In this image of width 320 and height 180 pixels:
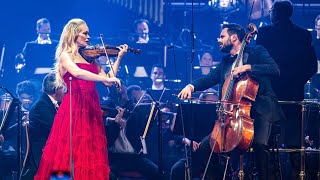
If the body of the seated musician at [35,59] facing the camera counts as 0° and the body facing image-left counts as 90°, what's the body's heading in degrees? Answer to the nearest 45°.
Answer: approximately 0°

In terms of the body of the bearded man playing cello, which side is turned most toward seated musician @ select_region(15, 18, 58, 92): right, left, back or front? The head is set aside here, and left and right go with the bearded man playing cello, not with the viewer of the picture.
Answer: right

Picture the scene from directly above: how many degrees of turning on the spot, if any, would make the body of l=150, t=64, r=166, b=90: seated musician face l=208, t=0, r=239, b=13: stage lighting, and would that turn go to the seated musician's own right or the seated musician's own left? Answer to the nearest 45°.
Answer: approximately 135° to the seated musician's own left

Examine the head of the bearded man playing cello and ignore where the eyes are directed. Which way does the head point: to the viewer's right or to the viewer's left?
to the viewer's left

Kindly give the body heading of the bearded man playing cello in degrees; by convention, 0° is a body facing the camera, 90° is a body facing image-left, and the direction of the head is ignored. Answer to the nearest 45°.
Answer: approximately 45°

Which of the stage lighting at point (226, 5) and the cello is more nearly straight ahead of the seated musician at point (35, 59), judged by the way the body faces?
the cello

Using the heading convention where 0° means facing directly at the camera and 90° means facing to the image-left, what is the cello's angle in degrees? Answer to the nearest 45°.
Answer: approximately 45°
